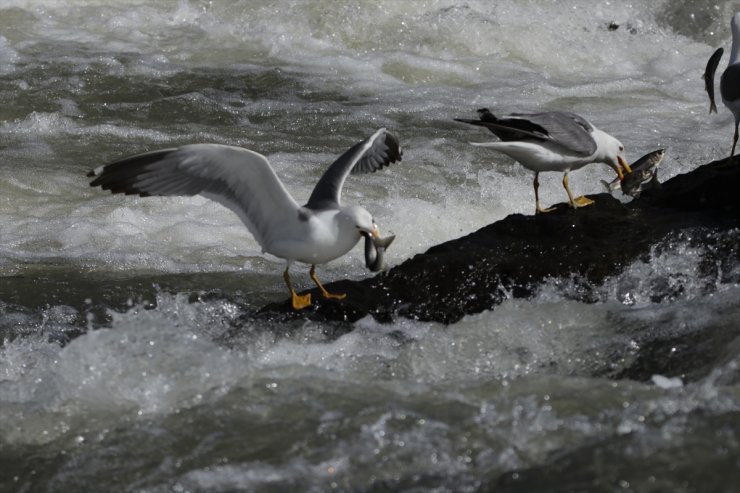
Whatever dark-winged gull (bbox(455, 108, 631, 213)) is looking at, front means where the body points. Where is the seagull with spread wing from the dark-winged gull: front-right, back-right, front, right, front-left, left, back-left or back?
back-right

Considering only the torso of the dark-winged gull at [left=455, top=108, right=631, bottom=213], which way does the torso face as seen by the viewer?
to the viewer's right
